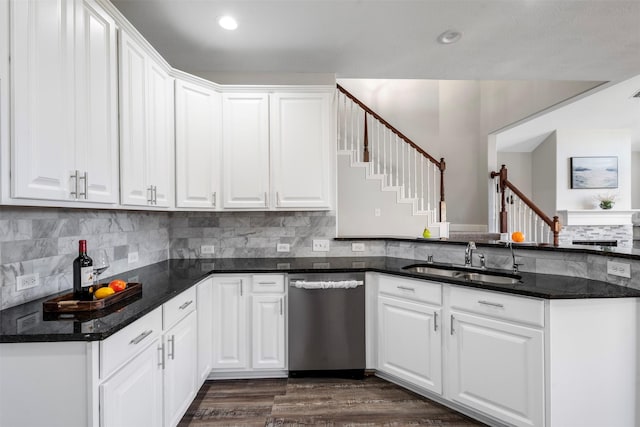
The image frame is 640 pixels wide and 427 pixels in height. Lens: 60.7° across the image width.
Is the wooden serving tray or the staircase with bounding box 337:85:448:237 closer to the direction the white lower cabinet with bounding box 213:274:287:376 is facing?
the wooden serving tray

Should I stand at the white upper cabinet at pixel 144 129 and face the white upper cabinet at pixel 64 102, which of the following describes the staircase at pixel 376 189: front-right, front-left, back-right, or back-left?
back-left

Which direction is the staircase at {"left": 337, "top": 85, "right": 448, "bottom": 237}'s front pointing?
to the viewer's right

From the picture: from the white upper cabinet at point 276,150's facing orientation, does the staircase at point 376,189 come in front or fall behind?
behind

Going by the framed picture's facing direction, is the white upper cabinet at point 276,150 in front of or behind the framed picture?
in front

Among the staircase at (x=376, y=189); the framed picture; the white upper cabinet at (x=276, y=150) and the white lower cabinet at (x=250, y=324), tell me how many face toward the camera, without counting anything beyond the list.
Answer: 3

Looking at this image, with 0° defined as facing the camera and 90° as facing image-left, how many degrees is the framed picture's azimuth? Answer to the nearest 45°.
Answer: approximately 0°
